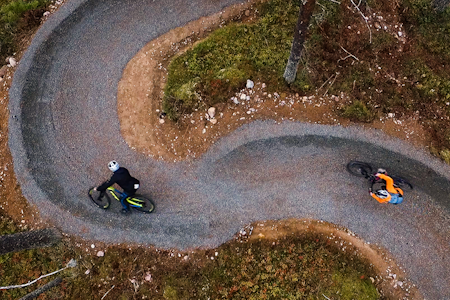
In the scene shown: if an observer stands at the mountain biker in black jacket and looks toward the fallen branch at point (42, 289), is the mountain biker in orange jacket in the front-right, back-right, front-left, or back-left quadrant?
back-left

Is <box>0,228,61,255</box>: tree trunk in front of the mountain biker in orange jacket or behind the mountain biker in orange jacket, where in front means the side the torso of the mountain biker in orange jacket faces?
in front

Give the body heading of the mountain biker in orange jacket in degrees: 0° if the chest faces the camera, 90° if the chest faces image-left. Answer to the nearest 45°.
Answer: approximately 90°

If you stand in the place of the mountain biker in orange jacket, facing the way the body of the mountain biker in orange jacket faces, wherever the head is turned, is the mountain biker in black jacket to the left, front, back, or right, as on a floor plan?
front

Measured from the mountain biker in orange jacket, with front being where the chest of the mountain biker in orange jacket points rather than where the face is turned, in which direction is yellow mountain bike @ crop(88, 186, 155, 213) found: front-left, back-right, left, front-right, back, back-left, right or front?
front

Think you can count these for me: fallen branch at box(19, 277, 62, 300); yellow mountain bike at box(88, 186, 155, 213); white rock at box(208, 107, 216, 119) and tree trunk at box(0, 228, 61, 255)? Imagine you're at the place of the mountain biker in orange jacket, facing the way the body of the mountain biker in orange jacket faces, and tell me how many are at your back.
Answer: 0

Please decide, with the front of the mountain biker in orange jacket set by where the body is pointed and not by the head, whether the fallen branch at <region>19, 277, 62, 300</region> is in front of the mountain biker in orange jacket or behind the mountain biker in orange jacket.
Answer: in front

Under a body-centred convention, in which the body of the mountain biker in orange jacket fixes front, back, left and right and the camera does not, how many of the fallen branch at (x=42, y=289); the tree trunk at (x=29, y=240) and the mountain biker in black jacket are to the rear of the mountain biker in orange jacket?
0

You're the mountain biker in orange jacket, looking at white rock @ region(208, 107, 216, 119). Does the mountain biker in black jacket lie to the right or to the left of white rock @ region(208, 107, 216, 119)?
left
